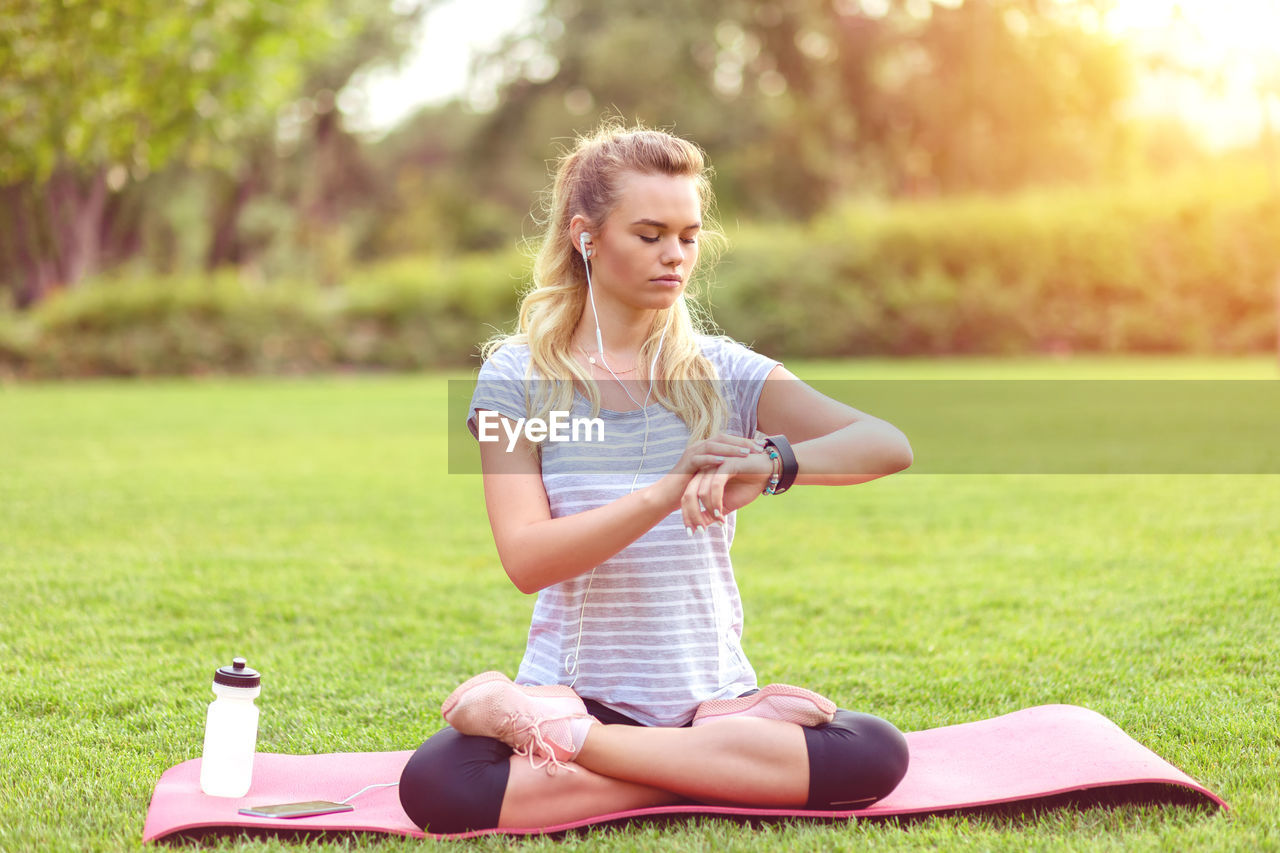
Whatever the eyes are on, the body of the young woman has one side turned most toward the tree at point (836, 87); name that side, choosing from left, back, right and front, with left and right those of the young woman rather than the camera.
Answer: back

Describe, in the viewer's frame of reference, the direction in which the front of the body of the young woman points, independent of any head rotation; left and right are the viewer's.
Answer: facing the viewer

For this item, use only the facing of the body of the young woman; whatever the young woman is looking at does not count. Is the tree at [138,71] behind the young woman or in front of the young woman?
behind

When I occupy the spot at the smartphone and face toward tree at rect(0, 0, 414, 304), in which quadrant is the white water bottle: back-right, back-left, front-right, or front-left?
front-left

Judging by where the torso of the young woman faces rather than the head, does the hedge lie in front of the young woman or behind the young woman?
behind

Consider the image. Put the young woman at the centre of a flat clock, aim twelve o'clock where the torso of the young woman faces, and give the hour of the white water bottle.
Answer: The white water bottle is roughly at 3 o'clock from the young woman.
